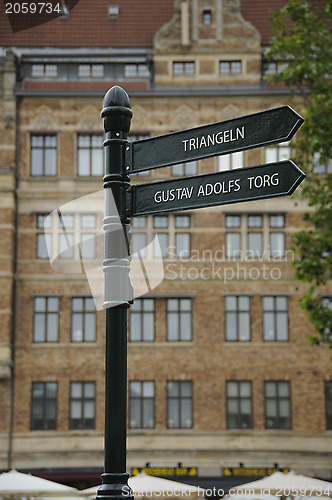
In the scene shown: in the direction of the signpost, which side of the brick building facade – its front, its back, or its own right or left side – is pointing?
front

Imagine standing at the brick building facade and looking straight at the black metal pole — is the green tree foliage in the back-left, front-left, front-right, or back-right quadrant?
front-left

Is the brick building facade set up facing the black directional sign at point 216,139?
yes

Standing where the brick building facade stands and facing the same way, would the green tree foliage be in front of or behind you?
in front

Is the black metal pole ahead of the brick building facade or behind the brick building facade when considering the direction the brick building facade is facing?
ahead

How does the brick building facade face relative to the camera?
toward the camera
